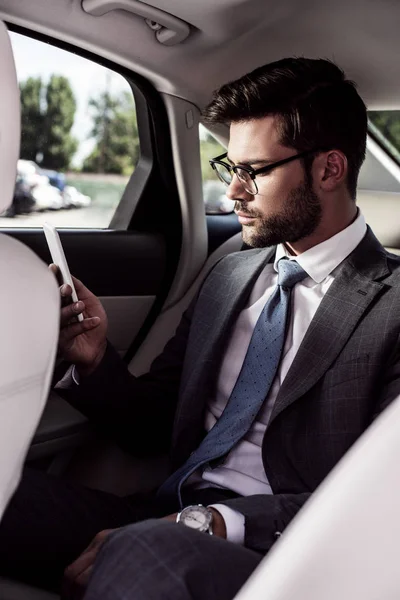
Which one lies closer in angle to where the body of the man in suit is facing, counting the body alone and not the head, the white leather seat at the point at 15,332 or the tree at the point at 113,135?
the white leather seat

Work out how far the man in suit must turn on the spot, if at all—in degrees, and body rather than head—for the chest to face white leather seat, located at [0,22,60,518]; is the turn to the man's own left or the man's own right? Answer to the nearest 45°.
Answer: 0° — they already face it

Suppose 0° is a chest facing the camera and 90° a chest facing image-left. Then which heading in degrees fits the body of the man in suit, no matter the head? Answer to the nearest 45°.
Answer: approximately 45°

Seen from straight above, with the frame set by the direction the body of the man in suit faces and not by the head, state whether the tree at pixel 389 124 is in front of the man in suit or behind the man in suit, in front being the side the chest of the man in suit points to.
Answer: behind
